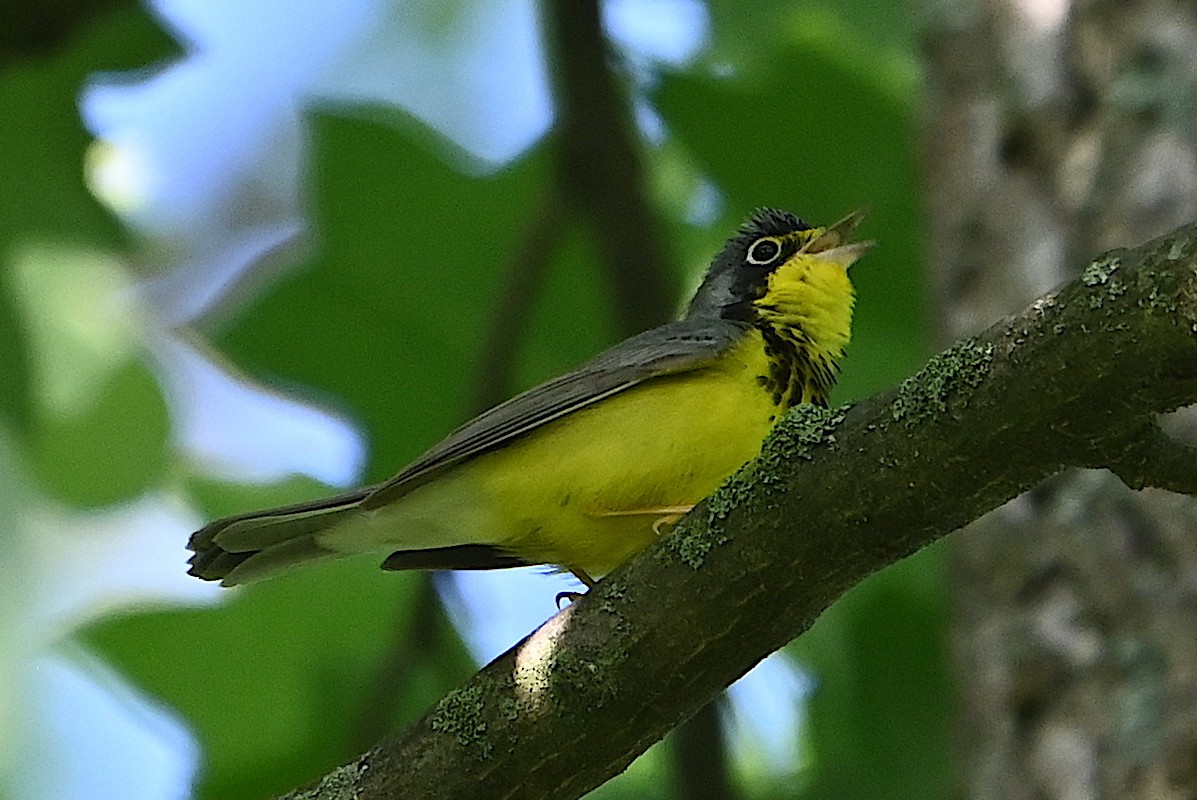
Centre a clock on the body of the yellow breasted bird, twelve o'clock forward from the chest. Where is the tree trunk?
The tree trunk is roughly at 11 o'clock from the yellow breasted bird.

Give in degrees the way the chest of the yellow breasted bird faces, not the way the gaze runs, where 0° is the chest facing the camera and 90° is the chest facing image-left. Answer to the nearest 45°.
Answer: approximately 270°
